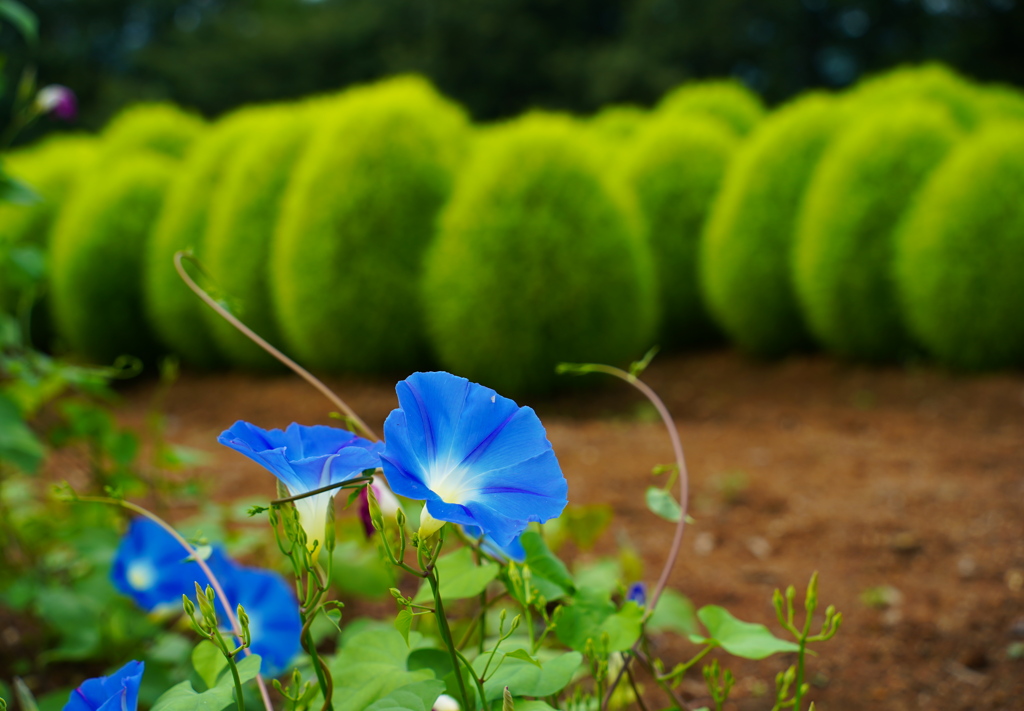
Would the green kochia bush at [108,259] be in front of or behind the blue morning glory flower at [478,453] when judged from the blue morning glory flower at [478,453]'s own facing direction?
behind

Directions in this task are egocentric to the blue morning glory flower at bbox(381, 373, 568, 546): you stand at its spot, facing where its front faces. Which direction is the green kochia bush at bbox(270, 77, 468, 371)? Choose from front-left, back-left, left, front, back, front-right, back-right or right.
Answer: back-left

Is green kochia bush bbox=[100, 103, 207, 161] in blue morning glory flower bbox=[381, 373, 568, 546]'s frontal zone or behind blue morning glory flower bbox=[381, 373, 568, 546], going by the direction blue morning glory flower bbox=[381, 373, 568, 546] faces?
behind

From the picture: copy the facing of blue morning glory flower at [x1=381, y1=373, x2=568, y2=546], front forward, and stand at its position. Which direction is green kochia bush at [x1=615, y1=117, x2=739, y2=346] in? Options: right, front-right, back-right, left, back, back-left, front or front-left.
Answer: back-left

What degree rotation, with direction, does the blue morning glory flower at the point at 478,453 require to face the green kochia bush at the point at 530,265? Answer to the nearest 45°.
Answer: approximately 135° to its left

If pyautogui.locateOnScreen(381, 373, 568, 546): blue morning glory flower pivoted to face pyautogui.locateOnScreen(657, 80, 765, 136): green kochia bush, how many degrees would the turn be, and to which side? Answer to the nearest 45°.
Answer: approximately 135° to its left

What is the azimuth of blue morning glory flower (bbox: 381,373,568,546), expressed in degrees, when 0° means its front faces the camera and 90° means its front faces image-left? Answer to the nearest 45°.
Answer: approximately 315°

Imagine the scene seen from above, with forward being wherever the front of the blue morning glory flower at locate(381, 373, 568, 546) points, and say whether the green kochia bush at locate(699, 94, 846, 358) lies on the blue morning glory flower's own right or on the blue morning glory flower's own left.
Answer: on the blue morning glory flower's own left
